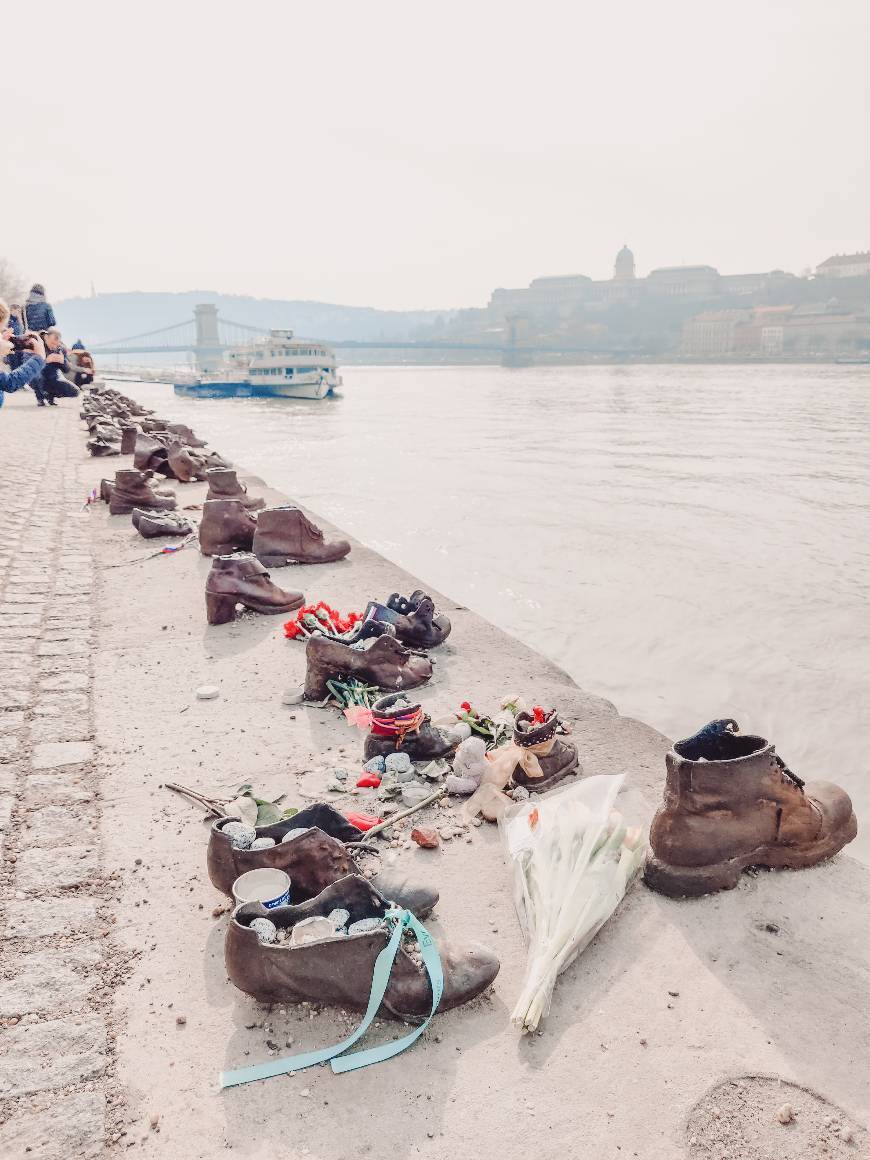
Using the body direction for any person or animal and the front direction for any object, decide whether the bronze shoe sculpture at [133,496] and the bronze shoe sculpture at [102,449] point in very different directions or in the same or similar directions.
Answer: same or similar directions

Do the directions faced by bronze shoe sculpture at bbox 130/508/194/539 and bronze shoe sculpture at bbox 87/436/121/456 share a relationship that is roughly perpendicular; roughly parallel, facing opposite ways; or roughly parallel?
roughly parallel

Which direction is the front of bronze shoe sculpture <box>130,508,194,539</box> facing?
to the viewer's right

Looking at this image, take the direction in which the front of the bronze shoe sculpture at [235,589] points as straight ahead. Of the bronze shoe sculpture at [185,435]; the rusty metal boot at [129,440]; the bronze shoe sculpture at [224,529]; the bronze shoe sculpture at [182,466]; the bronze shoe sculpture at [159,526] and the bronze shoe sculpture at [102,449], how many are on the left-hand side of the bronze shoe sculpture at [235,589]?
6

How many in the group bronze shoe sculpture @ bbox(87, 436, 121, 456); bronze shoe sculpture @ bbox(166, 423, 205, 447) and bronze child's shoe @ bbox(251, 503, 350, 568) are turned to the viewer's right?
3

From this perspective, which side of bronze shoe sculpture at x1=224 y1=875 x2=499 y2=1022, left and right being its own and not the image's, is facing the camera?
right

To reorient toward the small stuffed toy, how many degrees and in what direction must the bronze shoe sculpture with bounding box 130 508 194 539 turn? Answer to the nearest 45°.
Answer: approximately 90° to its right

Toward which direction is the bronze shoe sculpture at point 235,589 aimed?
to the viewer's right

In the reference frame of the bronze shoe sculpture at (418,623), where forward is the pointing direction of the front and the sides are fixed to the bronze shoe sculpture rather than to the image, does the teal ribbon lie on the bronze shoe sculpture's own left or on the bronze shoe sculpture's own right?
on the bronze shoe sculpture's own right

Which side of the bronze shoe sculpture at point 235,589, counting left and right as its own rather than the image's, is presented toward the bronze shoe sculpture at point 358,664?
right

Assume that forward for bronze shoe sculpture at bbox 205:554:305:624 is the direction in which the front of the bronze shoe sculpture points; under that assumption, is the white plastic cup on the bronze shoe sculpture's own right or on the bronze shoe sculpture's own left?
on the bronze shoe sculpture's own right

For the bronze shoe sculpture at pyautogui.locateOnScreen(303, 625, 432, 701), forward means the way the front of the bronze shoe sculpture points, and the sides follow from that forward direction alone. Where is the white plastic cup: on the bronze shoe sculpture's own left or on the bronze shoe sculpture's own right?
on the bronze shoe sculpture's own right

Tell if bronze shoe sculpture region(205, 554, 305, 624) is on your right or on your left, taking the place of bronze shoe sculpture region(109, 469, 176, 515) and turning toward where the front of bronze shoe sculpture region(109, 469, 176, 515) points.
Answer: on your right

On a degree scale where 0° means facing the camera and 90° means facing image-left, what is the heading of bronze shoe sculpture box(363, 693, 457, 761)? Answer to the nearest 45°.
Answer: approximately 270°

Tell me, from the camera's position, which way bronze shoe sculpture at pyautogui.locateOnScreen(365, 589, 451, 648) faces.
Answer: facing the viewer and to the right of the viewer

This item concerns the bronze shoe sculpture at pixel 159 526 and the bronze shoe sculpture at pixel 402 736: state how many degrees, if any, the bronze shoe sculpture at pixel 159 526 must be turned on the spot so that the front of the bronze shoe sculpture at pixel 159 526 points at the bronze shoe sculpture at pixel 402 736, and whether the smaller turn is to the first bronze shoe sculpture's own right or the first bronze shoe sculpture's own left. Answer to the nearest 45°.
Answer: approximately 90° to the first bronze shoe sculpture's own right

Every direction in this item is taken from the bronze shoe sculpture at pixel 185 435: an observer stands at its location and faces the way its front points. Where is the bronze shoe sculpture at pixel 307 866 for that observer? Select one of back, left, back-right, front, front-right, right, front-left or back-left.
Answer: right

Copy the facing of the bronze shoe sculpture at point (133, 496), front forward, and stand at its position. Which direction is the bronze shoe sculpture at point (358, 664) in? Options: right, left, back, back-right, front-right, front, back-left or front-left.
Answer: right
